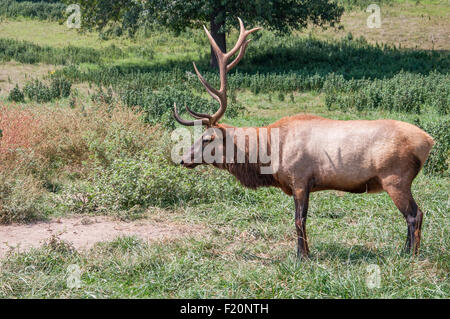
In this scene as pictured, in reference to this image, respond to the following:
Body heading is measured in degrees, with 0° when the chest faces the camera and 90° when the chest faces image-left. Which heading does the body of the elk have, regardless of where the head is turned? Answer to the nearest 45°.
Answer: approximately 90°

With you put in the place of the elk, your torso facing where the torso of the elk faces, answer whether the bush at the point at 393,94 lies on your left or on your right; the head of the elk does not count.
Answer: on your right

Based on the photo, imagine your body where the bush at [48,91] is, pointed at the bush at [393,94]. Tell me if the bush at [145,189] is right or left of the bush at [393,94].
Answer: right

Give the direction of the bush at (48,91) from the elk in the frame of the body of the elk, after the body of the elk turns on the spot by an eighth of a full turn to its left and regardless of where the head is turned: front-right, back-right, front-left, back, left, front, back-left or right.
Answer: right

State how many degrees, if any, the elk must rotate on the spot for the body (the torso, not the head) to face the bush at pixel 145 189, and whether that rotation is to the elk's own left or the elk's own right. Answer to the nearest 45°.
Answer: approximately 45° to the elk's own right
